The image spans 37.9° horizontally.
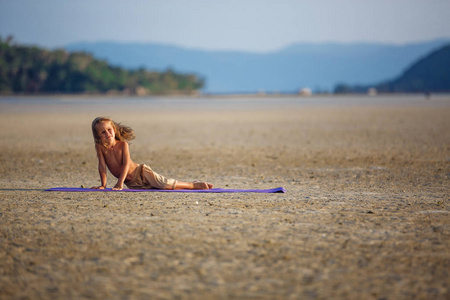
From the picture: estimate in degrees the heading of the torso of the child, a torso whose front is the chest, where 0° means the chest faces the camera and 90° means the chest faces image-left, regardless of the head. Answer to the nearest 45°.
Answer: approximately 45°
